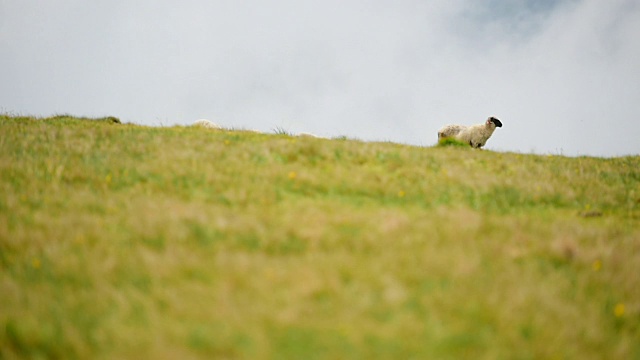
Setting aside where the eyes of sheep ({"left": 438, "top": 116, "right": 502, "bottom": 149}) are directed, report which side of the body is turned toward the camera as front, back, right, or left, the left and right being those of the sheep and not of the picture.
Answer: right
